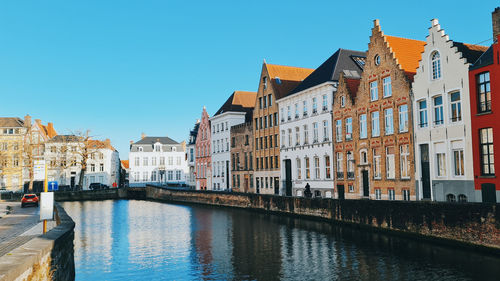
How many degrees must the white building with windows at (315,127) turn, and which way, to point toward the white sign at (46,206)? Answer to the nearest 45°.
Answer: approximately 45° to its left

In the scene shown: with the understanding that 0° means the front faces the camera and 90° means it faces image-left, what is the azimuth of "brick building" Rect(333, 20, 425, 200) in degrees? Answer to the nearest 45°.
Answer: approximately 45°

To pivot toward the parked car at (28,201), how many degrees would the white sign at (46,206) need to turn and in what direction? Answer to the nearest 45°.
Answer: approximately 180°

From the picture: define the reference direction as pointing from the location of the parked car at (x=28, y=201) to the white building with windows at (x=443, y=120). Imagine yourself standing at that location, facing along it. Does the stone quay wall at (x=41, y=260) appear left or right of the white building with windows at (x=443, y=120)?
right

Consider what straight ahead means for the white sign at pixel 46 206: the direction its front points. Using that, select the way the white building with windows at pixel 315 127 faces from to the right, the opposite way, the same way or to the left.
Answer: to the right

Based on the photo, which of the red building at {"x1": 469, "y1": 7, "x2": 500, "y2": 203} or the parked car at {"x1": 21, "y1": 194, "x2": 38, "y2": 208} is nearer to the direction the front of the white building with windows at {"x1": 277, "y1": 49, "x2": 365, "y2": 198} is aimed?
the parked car

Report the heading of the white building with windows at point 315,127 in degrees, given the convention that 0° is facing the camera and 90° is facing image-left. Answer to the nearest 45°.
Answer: approximately 45°

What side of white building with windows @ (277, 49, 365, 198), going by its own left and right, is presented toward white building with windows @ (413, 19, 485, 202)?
left

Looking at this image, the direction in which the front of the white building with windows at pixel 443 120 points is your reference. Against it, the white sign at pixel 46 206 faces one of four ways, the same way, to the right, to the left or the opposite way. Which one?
to the left
